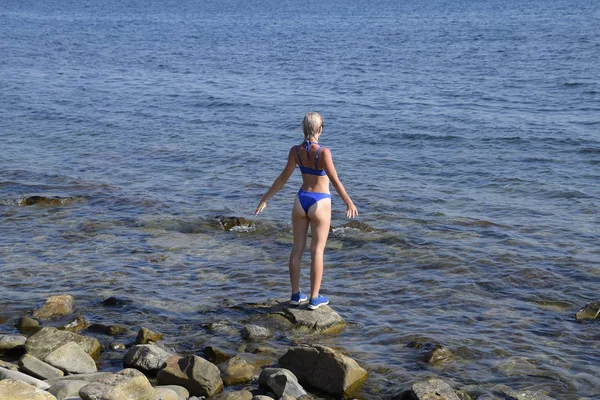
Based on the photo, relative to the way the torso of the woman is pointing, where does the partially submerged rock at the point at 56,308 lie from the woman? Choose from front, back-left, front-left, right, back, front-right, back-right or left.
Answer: back-left

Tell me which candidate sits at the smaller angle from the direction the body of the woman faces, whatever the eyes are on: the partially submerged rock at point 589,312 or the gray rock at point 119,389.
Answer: the partially submerged rock

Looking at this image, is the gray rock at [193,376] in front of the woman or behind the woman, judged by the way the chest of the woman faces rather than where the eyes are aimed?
behind

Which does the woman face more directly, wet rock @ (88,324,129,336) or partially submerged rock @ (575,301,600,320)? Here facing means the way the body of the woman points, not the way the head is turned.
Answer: the partially submerged rock

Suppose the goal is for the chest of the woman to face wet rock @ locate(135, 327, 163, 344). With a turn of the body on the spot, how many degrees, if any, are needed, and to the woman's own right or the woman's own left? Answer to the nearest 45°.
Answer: approximately 135° to the woman's own left

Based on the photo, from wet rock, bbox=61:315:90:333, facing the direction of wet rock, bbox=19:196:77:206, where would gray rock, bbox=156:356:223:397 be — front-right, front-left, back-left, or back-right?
back-right

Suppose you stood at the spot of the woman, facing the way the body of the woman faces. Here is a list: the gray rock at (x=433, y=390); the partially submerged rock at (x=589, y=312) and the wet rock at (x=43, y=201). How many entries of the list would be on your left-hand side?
1

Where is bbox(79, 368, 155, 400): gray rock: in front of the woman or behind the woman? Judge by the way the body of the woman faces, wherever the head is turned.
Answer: behind

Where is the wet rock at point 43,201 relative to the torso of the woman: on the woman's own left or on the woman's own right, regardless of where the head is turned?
on the woman's own left

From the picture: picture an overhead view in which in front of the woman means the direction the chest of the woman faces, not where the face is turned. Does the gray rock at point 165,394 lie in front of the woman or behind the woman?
behind

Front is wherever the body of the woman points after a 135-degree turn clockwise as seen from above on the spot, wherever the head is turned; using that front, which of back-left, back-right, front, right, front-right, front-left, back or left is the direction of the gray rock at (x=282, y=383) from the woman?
front

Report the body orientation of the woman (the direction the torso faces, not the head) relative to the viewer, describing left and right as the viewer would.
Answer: facing away from the viewer and to the right of the viewer

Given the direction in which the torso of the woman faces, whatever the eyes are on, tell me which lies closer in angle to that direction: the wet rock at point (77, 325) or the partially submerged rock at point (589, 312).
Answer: the partially submerged rock
